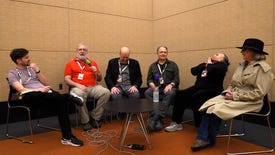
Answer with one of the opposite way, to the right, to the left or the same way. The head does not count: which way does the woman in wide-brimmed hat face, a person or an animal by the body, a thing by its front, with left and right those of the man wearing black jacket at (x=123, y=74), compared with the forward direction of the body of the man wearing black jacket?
to the right

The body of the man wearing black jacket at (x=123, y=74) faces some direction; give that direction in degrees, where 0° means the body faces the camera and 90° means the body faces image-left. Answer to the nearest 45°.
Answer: approximately 0°

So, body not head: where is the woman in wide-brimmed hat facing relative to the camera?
to the viewer's left

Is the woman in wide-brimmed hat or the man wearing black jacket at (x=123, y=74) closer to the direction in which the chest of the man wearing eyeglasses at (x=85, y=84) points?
the woman in wide-brimmed hat

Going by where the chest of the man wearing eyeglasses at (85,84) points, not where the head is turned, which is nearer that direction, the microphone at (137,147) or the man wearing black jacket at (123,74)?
the microphone

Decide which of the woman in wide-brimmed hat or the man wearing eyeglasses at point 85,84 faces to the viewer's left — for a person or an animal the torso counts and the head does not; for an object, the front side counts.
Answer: the woman in wide-brimmed hat

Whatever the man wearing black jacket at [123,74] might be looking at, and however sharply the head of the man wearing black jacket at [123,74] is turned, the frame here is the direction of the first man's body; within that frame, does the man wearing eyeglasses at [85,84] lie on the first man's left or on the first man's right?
on the first man's right

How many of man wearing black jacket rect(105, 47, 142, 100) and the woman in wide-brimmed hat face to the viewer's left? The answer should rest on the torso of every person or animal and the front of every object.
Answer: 1
